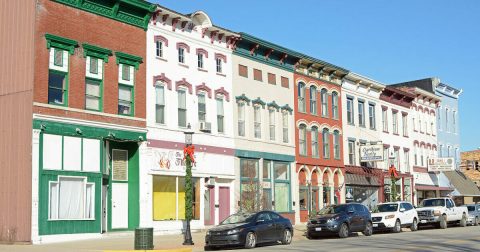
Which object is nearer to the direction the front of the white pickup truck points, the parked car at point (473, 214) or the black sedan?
the black sedan

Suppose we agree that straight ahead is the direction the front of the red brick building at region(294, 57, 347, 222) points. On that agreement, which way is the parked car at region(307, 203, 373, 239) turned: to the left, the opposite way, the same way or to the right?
to the right

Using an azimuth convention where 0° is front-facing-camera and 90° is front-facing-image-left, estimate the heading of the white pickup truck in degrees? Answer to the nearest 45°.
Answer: approximately 45°

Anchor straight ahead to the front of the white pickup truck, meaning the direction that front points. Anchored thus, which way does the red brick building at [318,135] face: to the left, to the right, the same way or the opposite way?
to the left

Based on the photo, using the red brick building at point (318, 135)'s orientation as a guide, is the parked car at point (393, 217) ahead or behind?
ahead

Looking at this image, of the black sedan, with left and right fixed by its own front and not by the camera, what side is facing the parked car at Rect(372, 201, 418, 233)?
back

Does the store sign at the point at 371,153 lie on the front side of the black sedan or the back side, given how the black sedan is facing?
on the back side

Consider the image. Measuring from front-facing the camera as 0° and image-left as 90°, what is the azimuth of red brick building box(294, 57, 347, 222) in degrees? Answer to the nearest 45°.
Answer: approximately 315°

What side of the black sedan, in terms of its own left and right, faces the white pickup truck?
back

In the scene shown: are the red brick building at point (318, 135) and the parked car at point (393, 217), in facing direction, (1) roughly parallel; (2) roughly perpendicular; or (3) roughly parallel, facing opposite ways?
roughly perpendicular

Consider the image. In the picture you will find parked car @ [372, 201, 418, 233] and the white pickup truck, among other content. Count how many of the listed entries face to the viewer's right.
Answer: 0

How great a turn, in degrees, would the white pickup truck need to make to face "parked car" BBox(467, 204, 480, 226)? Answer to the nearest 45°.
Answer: approximately 180°

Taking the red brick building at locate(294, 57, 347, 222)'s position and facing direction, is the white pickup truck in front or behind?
in front

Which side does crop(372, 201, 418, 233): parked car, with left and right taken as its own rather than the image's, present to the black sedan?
front

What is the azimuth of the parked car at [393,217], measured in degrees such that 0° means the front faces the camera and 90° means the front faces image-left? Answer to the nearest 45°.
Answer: approximately 45°

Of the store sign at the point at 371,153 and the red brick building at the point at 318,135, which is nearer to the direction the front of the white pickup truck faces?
the red brick building

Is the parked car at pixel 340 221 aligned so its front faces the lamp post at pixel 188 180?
yes

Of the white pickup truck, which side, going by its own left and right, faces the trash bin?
front
